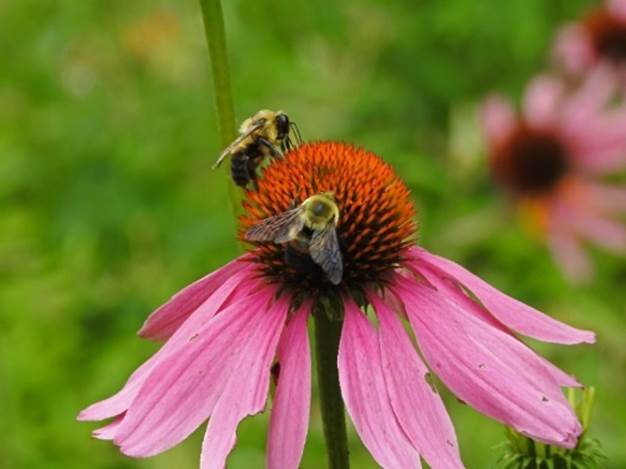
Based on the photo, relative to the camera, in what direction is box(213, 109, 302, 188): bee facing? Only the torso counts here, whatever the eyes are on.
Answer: to the viewer's right
